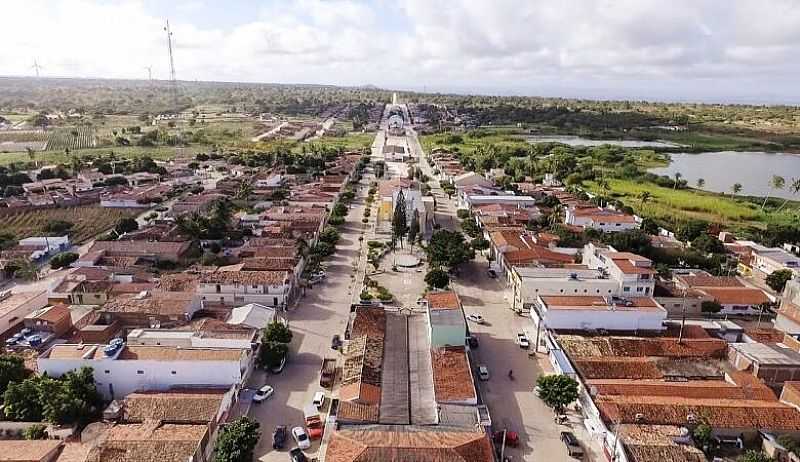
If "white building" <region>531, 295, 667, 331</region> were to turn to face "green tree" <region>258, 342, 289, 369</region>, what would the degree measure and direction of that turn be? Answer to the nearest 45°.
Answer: approximately 45° to its left

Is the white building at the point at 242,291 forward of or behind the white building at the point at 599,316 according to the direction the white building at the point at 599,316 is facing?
forward

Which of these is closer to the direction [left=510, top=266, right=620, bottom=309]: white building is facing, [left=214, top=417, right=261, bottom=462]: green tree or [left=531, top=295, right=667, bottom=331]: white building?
the green tree

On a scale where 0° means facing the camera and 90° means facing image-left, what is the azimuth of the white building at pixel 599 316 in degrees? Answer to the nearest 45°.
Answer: approximately 90°

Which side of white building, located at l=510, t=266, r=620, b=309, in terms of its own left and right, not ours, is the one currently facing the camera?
left

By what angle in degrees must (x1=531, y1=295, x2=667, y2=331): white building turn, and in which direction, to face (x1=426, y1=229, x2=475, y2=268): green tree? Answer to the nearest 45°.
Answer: approximately 45° to its right

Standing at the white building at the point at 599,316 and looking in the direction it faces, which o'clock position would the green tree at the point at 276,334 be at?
The green tree is roughly at 11 o'clock from the white building.

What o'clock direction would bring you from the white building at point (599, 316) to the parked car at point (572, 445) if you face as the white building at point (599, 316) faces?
The parked car is roughly at 9 o'clock from the white building.

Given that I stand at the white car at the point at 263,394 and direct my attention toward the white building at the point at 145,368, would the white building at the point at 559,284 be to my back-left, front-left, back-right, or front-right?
back-right

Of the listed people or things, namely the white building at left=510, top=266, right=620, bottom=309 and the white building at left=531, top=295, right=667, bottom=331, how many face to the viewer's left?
2

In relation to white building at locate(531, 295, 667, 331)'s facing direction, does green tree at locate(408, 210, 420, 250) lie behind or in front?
in front

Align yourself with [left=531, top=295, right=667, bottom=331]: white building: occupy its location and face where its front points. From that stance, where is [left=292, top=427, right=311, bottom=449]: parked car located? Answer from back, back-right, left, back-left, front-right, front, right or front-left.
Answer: front-left

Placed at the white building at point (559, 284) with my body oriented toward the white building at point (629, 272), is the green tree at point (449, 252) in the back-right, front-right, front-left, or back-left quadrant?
back-left

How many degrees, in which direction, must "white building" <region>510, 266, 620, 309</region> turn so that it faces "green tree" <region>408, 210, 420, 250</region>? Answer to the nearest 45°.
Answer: approximately 45° to its right

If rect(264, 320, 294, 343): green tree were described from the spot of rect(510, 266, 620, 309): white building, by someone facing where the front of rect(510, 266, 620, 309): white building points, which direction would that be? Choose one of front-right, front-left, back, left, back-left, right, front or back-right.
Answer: front-left
